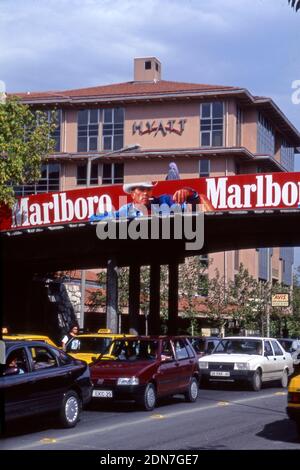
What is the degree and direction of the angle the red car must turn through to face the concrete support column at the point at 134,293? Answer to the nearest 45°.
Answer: approximately 135° to its right

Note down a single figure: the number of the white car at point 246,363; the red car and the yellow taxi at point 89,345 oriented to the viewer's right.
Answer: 0

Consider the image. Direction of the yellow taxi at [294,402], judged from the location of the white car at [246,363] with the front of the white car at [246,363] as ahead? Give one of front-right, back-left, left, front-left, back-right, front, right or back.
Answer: front-left

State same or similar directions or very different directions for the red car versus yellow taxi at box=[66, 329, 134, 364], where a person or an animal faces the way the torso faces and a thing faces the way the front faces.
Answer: same or similar directions

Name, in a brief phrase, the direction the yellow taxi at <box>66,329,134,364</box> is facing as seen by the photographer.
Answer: facing the viewer and to the left of the viewer

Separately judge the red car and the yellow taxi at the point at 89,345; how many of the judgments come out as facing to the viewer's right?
0

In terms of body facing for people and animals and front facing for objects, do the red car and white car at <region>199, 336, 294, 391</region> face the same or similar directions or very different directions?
same or similar directions

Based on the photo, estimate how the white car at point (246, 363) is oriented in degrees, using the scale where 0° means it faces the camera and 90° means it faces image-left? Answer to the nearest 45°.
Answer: approximately 45°
